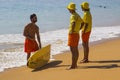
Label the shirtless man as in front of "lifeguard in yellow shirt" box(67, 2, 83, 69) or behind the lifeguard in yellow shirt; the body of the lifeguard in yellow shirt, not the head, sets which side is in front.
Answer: in front

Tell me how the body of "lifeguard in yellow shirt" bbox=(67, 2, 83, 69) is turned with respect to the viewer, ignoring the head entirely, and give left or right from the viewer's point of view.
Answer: facing away from the viewer and to the left of the viewer

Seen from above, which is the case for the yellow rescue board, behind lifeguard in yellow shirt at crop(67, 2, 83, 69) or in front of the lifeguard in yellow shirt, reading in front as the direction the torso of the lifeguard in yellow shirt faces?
in front
